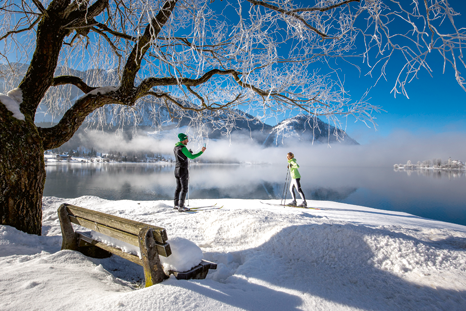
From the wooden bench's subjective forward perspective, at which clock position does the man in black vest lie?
The man in black vest is roughly at 11 o'clock from the wooden bench.

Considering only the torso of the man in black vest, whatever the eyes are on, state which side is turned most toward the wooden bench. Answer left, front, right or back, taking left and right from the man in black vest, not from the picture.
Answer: right

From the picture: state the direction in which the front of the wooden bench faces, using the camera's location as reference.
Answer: facing away from the viewer and to the right of the viewer

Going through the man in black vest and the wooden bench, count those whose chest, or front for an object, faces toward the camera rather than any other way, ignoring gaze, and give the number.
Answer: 0

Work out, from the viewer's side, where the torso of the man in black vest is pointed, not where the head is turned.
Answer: to the viewer's right
